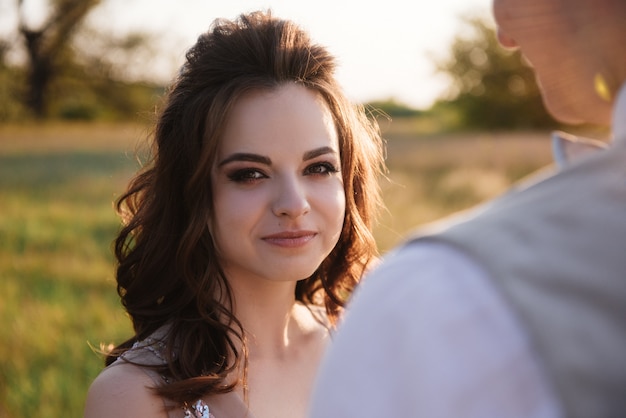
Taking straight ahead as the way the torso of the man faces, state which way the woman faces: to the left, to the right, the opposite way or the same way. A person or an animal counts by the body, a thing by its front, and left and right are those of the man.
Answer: the opposite way

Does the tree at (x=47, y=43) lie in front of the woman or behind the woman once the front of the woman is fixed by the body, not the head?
behind

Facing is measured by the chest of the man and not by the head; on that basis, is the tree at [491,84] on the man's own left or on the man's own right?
on the man's own right

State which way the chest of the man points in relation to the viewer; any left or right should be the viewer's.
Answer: facing away from the viewer and to the left of the viewer

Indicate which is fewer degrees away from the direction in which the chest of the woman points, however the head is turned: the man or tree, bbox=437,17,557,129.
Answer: the man

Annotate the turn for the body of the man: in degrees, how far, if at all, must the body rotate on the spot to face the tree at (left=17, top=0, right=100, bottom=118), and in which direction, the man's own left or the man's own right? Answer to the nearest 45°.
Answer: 0° — they already face it

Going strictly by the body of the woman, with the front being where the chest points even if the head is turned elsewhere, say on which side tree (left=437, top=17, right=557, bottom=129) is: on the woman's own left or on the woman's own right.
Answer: on the woman's own left

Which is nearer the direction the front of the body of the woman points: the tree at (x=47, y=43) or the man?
the man

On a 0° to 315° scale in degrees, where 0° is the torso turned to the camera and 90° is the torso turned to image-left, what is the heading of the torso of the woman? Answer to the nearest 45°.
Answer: approximately 315°
